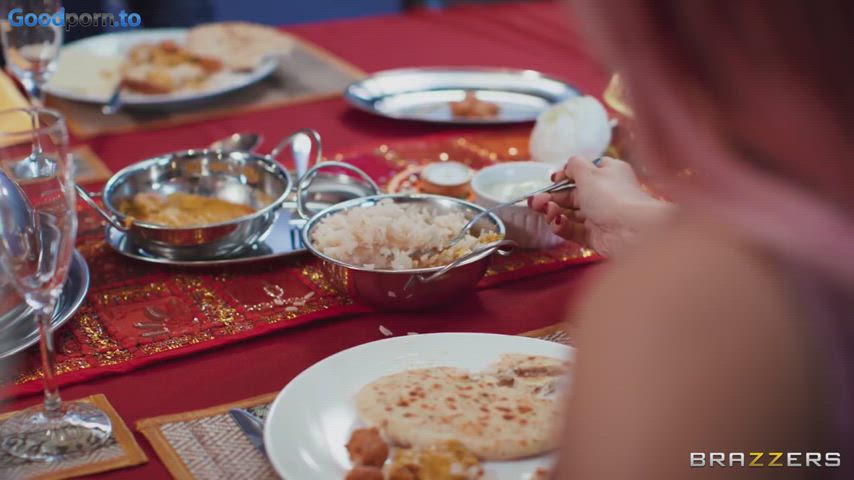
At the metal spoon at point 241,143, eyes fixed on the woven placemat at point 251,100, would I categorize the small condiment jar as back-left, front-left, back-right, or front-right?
back-right

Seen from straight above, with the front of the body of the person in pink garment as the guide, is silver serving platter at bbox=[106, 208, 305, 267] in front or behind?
in front

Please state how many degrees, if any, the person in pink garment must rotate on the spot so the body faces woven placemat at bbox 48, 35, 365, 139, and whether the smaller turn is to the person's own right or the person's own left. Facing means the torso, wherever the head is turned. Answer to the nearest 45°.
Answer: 0° — they already face it

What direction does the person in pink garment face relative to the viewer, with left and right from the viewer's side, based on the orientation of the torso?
facing away from the viewer and to the left of the viewer

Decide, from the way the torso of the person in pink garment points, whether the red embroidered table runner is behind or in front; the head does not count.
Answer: in front

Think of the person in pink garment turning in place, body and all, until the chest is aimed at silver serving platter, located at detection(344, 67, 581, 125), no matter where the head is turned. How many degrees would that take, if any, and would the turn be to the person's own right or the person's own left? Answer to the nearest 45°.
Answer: approximately 45° to the person's own right

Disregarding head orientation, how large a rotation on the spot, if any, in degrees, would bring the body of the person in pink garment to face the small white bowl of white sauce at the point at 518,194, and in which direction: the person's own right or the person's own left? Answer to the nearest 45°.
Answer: approximately 45° to the person's own right

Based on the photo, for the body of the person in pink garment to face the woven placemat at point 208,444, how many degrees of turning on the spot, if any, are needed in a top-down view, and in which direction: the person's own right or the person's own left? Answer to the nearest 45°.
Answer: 0° — they already face it

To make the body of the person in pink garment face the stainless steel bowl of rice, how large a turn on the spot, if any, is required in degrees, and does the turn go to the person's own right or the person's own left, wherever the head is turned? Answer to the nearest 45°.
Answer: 0° — they already face it

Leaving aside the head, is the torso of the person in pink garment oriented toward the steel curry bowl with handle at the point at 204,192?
yes

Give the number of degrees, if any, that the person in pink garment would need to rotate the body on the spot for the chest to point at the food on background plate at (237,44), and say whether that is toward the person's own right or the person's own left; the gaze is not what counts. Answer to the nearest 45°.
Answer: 0° — they already face it
